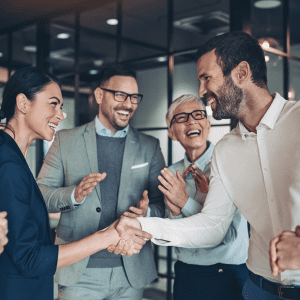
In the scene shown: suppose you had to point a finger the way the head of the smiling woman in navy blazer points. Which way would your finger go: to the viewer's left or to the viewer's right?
to the viewer's right

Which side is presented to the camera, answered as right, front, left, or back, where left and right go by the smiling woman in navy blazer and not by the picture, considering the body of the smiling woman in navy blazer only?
right

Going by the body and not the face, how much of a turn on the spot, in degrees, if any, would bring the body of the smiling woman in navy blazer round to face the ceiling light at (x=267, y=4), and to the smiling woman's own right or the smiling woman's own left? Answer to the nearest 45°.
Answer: approximately 45° to the smiling woman's own left

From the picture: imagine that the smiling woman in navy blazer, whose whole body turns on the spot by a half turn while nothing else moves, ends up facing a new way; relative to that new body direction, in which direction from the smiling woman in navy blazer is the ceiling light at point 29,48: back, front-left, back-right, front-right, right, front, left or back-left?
right

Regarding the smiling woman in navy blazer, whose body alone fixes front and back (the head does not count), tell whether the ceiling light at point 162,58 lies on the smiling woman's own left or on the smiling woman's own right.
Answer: on the smiling woman's own left

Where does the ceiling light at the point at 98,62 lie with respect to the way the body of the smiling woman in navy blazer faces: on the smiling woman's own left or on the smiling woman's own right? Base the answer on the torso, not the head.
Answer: on the smiling woman's own left
